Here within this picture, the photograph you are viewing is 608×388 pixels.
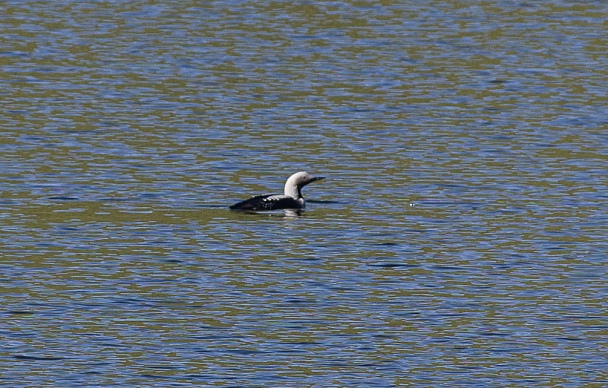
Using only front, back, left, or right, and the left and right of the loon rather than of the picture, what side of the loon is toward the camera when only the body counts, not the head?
right
